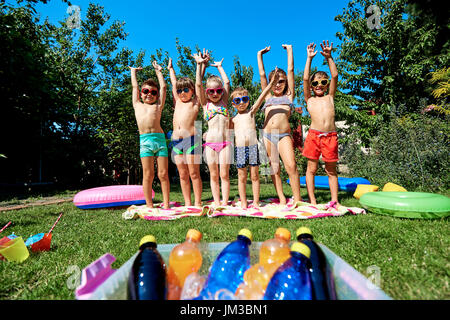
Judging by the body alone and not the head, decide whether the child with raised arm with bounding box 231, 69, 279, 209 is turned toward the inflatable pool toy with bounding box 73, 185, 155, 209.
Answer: no

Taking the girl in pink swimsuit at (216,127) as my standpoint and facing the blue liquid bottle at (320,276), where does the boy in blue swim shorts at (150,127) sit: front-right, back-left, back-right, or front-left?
back-right

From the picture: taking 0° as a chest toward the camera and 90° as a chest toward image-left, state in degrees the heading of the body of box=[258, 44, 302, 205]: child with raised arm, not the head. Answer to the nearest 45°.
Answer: approximately 0°

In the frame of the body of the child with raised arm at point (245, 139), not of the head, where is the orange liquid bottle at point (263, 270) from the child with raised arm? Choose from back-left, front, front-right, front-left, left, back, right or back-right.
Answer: front

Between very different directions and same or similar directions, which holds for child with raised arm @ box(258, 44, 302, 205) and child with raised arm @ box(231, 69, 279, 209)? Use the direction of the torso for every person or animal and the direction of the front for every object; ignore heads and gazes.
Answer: same or similar directions

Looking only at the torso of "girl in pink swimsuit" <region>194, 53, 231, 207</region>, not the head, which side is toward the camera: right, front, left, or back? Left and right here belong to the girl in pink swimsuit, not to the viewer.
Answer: front

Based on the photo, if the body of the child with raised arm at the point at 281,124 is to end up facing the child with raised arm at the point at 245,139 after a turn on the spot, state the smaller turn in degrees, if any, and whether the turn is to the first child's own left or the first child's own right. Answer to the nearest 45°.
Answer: approximately 90° to the first child's own right

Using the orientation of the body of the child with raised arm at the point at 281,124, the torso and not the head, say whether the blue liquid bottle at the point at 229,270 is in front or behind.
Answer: in front

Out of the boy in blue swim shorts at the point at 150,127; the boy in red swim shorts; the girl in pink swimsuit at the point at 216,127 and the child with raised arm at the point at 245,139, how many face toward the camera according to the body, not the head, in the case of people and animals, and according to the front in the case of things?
4

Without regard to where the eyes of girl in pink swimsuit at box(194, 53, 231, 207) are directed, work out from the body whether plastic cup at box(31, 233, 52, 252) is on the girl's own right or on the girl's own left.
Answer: on the girl's own right

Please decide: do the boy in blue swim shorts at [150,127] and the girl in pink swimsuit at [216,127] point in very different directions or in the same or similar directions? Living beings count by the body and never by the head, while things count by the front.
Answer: same or similar directions

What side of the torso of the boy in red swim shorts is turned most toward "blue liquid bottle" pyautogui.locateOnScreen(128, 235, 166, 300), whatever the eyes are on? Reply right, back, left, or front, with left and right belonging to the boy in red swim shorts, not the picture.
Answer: front

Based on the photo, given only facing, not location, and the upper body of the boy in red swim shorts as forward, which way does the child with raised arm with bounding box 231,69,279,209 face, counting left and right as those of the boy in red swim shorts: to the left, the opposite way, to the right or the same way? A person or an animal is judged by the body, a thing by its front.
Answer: the same way

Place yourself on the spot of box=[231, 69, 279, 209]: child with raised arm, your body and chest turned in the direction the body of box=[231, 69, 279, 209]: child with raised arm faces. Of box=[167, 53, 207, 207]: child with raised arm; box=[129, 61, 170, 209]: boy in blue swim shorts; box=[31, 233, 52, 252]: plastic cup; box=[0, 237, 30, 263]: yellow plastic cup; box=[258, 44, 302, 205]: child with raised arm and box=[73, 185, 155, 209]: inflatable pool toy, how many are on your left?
1

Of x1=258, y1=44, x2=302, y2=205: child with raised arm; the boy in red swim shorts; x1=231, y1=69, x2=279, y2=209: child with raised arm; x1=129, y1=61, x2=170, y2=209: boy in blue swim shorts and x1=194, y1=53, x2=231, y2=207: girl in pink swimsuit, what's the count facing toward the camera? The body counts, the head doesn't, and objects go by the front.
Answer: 5

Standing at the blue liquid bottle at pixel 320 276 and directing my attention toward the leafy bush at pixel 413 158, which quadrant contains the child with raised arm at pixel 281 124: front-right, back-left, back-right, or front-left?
front-left

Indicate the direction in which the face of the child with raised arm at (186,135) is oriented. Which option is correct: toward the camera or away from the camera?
toward the camera

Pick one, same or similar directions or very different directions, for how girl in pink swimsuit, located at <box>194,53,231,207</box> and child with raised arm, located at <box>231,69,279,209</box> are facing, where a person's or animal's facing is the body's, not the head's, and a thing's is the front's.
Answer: same or similar directions

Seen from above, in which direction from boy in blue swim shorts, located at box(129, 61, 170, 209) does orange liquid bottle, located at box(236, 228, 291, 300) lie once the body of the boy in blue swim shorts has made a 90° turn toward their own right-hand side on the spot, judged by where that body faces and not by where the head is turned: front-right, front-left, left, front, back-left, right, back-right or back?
left
